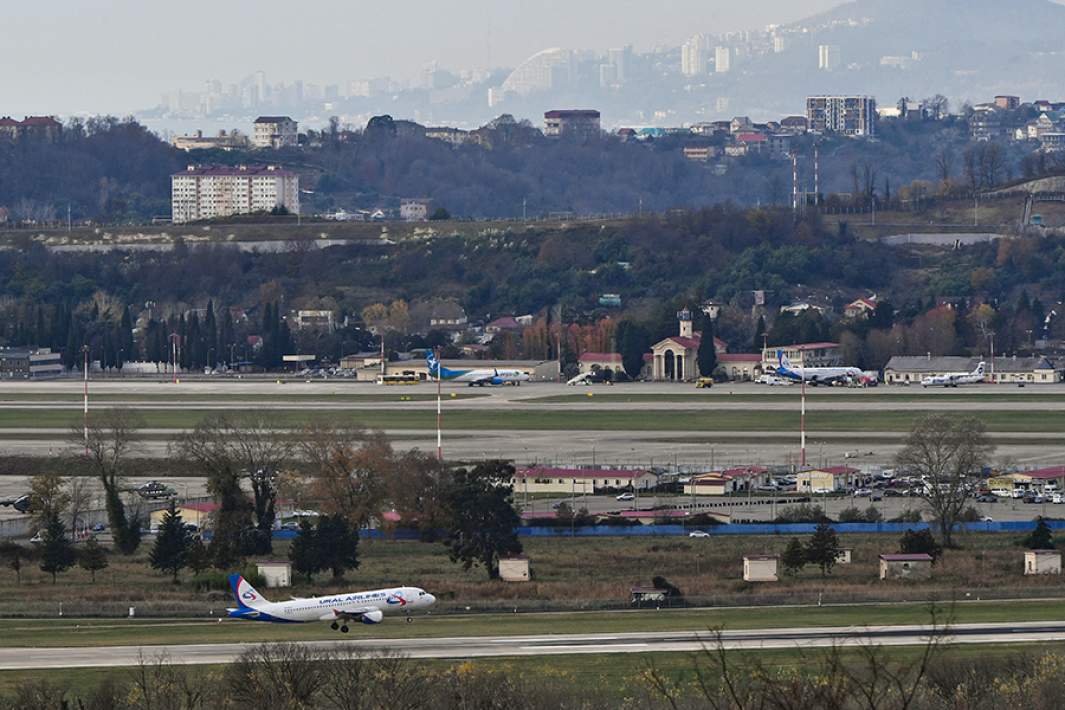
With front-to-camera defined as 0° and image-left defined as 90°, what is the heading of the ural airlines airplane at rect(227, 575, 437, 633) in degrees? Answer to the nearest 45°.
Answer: approximately 270°
